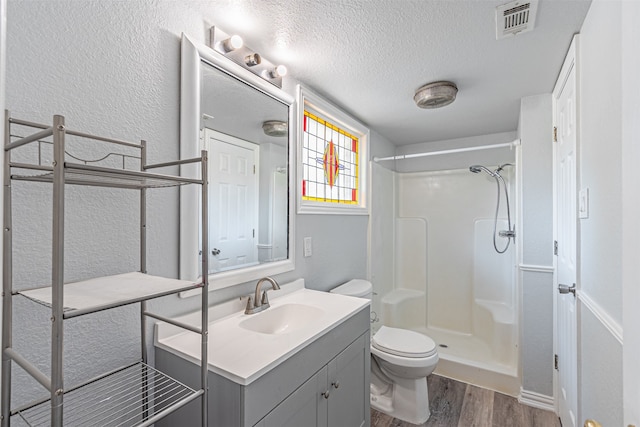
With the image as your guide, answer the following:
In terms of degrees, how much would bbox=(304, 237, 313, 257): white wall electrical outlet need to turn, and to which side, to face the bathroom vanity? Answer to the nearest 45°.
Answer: approximately 45° to its right

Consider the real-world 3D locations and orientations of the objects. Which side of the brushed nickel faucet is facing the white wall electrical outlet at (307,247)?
left

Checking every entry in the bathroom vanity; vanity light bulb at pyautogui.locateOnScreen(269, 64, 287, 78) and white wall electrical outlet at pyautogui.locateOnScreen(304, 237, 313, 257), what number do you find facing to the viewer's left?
0

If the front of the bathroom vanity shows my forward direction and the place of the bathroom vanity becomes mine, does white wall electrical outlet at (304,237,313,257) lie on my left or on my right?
on my left

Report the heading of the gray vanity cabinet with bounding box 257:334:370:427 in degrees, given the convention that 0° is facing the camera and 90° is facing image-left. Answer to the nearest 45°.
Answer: approximately 315°

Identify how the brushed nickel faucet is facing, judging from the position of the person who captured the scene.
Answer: facing the viewer and to the right of the viewer

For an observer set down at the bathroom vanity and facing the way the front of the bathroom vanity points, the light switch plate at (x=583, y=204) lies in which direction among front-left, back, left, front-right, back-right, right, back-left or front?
front-left

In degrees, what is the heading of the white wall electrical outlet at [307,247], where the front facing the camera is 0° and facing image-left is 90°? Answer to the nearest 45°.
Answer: approximately 315°
